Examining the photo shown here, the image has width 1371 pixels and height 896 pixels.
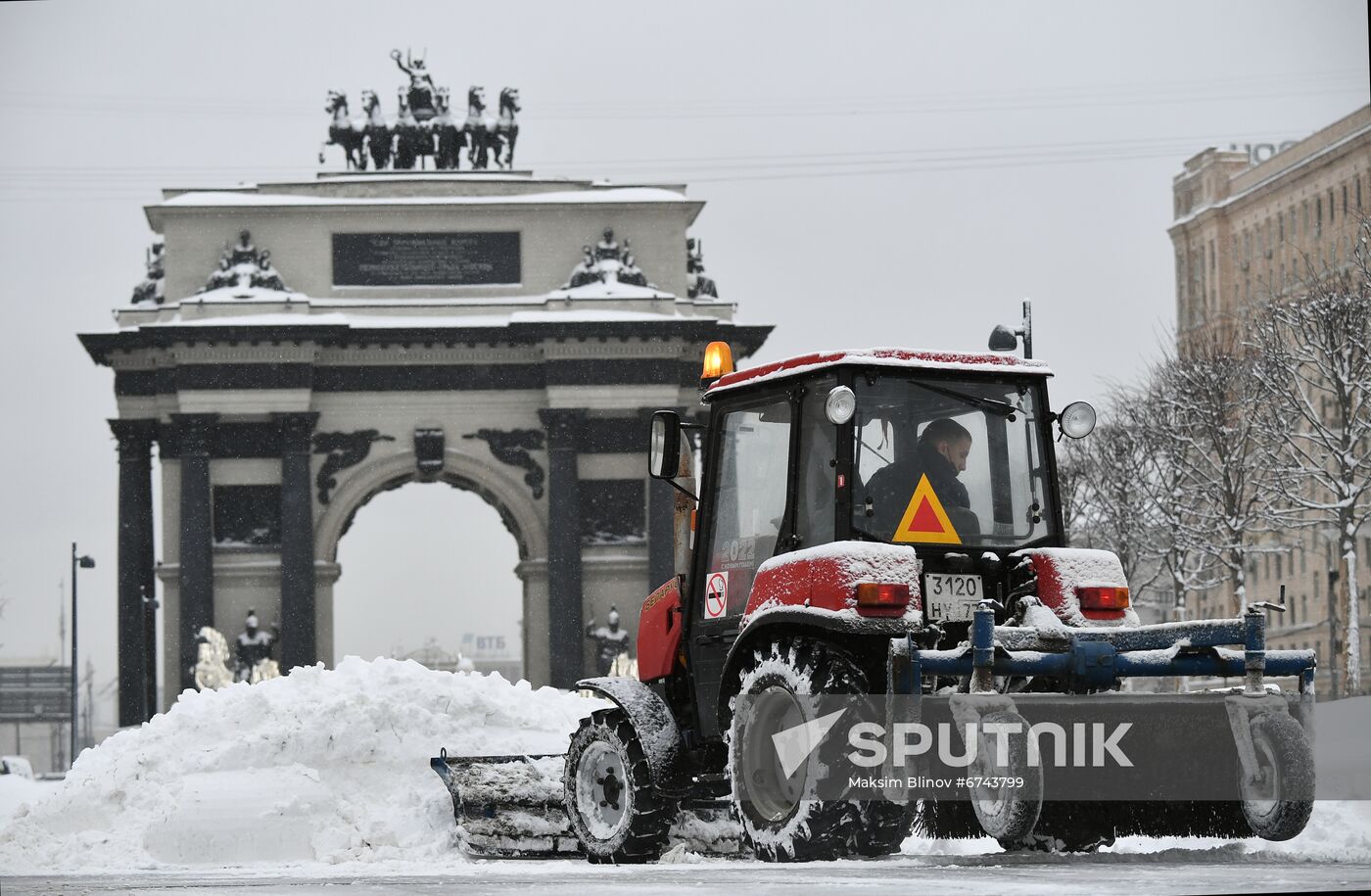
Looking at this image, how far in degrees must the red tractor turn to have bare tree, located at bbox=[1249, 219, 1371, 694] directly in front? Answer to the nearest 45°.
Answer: approximately 45° to its right

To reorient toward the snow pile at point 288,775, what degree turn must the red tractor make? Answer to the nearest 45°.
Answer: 0° — it already faces it

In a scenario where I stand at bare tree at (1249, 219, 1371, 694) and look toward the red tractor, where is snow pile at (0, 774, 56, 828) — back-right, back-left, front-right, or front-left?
front-right

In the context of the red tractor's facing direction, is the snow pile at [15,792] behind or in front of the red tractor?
in front
